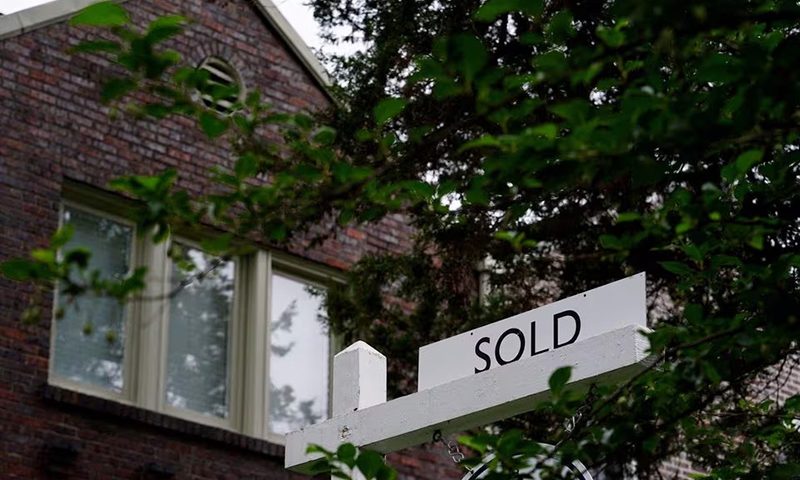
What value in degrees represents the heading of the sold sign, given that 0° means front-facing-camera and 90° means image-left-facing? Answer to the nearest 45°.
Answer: approximately 45°

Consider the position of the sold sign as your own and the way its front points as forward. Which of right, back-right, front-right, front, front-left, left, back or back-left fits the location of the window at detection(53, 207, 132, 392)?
right

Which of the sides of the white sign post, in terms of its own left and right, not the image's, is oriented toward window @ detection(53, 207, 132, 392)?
right

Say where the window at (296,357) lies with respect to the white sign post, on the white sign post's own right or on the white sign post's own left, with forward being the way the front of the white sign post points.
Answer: on the white sign post's own right

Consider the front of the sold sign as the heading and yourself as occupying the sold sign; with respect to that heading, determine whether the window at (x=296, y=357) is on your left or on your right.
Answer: on your right
